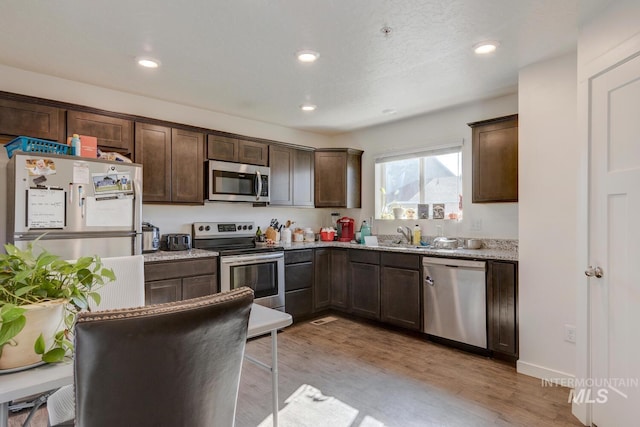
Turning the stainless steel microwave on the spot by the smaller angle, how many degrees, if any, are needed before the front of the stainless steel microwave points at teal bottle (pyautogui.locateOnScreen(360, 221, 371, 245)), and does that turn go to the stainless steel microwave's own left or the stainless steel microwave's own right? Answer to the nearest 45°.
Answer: approximately 45° to the stainless steel microwave's own left

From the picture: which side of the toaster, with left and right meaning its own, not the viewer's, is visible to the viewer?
front

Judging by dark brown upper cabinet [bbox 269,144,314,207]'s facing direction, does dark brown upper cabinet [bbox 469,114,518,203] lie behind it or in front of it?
in front

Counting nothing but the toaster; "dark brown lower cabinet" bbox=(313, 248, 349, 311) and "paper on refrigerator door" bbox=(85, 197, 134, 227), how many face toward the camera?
3

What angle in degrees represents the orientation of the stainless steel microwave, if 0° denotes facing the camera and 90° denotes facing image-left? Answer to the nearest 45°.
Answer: approximately 315°

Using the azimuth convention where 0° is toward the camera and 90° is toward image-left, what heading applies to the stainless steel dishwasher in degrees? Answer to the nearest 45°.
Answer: approximately 45°

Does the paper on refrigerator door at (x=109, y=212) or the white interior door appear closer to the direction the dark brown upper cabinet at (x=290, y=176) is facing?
the white interior door

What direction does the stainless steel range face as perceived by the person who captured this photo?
facing the viewer and to the right of the viewer

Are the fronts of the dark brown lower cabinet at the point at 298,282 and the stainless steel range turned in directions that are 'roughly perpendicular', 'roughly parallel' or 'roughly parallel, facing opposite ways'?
roughly parallel

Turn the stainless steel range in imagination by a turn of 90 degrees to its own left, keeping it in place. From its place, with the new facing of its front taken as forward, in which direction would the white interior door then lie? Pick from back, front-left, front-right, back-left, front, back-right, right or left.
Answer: right
